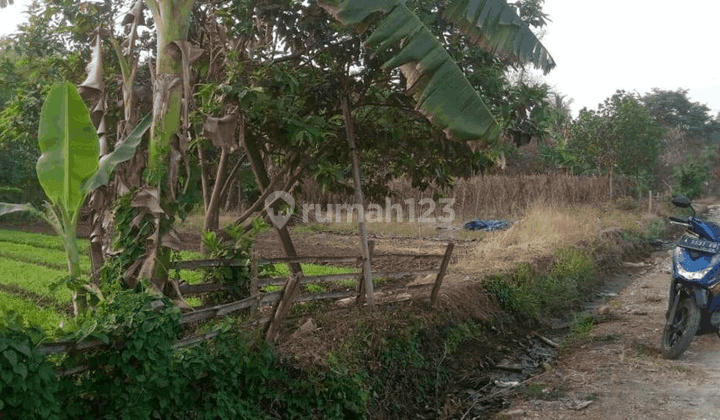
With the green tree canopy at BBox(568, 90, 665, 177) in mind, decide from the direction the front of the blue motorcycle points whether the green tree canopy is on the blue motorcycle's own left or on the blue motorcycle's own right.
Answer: on the blue motorcycle's own right

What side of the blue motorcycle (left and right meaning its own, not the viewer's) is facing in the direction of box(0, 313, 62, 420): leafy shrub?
front

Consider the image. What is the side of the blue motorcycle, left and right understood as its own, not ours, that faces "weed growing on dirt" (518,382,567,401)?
front

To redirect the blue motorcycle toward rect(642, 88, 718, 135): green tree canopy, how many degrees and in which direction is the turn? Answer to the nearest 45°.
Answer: approximately 135° to its right

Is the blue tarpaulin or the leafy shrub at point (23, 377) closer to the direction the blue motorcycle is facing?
the leafy shrub

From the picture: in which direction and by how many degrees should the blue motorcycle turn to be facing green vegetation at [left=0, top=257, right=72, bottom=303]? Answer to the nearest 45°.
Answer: approximately 45° to its right

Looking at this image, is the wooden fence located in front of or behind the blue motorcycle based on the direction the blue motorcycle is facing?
in front

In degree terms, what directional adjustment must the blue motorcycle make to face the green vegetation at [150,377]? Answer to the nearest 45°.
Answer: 0° — it already faces it

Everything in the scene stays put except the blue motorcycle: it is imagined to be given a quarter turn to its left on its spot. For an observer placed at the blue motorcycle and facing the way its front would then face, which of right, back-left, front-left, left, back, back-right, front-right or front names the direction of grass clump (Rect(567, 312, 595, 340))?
back

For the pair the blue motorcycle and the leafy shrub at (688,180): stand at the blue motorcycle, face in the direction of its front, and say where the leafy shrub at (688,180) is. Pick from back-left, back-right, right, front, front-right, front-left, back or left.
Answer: back-right

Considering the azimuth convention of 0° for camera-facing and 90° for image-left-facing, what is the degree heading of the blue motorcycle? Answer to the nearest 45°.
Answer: approximately 45°
